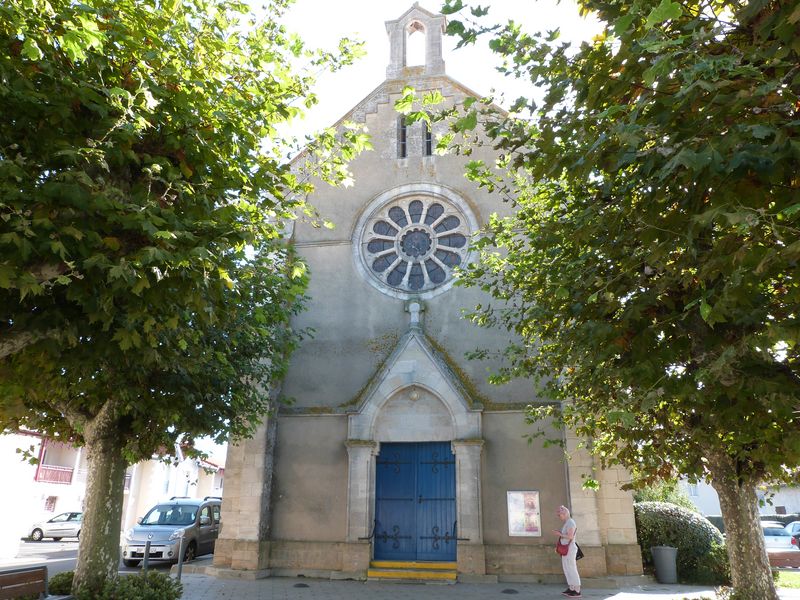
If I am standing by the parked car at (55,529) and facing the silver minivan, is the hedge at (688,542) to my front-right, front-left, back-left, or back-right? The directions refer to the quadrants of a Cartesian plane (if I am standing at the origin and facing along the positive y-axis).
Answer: front-left

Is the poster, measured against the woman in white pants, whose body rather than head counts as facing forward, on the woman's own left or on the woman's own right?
on the woman's own right

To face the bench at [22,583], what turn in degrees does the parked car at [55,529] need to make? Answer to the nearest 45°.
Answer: approximately 90° to its left

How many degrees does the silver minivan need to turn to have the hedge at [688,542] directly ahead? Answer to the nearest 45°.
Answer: approximately 90° to its left

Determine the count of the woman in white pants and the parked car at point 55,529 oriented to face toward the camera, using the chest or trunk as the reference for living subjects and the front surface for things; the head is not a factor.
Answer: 0

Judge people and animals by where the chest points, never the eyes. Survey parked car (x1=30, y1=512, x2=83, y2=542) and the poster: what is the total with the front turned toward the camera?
1

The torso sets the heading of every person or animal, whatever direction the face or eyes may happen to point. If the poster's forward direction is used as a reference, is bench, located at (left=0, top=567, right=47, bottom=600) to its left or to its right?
on its right

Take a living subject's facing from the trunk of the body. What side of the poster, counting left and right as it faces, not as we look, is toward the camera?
front

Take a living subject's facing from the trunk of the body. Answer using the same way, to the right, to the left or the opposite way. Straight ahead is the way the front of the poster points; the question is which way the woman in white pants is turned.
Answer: to the right

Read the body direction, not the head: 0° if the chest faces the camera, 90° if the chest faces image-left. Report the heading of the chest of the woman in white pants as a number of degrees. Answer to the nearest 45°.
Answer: approximately 90°

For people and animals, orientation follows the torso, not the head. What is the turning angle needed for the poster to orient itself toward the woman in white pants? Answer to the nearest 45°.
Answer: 0° — it already faces them

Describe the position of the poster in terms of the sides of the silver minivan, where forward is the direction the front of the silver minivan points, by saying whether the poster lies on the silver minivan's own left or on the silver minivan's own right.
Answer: on the silver minivan's own left

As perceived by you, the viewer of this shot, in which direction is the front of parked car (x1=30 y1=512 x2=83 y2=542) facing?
facing to the left of the viewer

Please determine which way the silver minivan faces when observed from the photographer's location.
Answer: facing the viewer and to the left of the viewer

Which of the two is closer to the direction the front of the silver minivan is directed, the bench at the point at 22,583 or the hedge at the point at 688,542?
the bench
